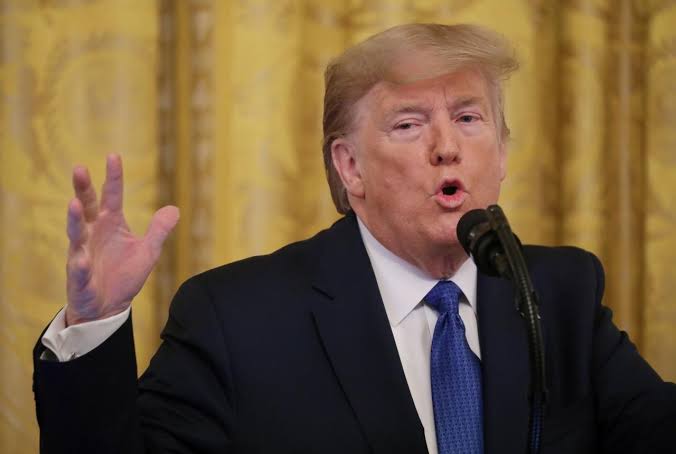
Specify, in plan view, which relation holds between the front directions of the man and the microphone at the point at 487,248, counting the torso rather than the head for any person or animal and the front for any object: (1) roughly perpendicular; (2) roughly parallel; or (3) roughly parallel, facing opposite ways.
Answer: roughly parallel, facing opposite ways

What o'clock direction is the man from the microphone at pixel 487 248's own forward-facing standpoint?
The man is roughly at 1 o'clock from the microphone.

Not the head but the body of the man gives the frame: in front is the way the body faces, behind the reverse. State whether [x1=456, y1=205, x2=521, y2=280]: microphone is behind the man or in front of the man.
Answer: in front

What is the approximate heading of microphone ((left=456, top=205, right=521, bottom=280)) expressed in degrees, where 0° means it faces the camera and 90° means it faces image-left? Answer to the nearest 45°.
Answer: approximately 135°

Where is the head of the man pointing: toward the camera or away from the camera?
toward the camera
